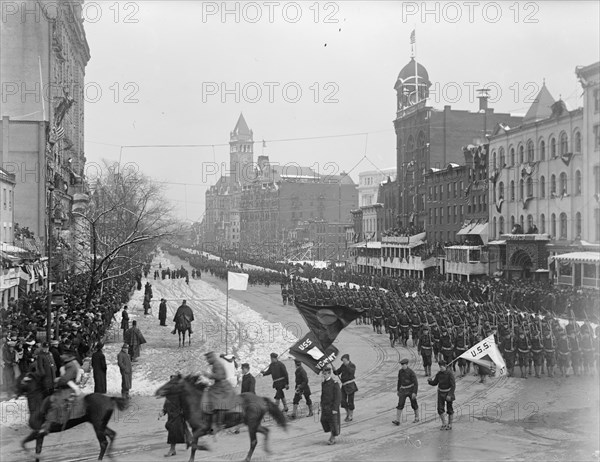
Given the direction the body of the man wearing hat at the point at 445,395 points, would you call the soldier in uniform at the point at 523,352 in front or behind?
behind

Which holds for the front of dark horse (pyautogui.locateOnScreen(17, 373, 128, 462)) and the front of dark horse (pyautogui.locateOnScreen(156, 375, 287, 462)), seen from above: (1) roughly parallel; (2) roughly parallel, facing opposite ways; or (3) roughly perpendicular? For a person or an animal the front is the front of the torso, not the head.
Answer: roughly parallel

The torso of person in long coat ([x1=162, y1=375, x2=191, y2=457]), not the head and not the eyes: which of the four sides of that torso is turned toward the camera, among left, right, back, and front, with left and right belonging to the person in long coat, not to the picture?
left

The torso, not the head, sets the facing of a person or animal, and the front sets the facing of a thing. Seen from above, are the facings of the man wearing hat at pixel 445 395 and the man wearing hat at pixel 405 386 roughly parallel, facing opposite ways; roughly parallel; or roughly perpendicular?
roughly parallel

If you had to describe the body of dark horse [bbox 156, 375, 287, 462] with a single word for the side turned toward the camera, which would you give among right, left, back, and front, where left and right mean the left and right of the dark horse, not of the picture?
left

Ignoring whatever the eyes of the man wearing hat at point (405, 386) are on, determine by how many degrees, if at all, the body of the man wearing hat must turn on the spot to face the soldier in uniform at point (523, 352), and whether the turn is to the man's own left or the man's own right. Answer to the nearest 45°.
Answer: approximately 180°

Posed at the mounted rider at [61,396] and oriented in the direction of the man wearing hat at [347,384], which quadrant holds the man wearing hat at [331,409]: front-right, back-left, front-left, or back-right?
front-right
